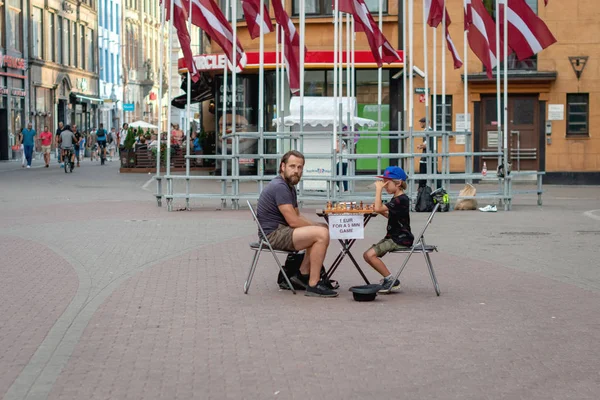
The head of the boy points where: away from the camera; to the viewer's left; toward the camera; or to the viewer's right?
to the viewer's left

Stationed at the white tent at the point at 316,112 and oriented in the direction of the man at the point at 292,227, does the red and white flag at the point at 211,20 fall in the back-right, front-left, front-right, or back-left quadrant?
front-right

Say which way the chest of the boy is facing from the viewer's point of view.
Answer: to the viewer's left

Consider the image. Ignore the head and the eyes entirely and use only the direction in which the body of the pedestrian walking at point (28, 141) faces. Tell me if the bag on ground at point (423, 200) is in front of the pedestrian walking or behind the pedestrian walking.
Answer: in front

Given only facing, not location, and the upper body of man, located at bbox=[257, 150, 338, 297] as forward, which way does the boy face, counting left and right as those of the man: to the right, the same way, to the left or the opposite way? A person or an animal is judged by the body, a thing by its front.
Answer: the opposite way

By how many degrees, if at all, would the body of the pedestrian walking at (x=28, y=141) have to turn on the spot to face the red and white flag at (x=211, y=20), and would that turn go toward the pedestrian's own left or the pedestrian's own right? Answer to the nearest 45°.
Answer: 0° — they already face it

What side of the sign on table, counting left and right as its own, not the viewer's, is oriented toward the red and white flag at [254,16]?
back

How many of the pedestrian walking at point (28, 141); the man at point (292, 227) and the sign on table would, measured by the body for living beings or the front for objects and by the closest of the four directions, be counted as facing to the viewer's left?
0

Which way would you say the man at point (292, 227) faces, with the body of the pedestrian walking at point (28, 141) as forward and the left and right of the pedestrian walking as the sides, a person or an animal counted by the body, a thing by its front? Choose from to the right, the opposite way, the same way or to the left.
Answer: to the left

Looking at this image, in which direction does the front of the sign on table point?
toward the camera

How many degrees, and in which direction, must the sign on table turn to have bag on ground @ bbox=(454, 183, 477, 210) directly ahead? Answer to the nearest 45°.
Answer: approximately 180°

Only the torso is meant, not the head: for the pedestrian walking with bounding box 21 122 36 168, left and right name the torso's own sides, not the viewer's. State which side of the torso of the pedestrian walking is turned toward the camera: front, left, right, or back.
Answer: front

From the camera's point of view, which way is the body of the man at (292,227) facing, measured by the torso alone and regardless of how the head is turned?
to the viewer's right

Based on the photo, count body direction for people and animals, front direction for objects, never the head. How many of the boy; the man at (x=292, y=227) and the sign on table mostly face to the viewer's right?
1

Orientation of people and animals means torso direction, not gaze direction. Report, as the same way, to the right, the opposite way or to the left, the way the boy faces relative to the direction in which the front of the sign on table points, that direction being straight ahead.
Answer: to the right

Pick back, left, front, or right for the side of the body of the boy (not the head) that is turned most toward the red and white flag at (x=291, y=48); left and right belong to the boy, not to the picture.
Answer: right

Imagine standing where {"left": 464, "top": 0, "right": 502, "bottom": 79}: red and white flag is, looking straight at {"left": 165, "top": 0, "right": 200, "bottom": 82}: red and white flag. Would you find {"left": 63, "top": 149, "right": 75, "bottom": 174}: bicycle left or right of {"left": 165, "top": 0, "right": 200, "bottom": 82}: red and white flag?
right
